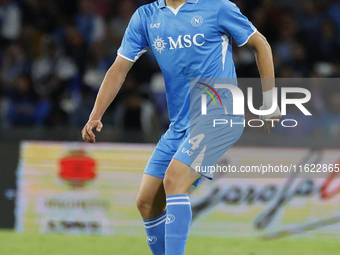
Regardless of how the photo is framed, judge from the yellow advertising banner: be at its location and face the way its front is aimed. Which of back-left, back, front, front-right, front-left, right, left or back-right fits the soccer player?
front

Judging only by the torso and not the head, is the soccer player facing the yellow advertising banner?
no

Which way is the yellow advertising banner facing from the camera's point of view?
toward the camera

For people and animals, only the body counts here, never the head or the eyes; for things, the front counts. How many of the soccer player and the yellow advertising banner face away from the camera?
0

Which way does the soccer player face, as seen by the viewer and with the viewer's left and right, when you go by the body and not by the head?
facing the viewer and to the left of the viewer
